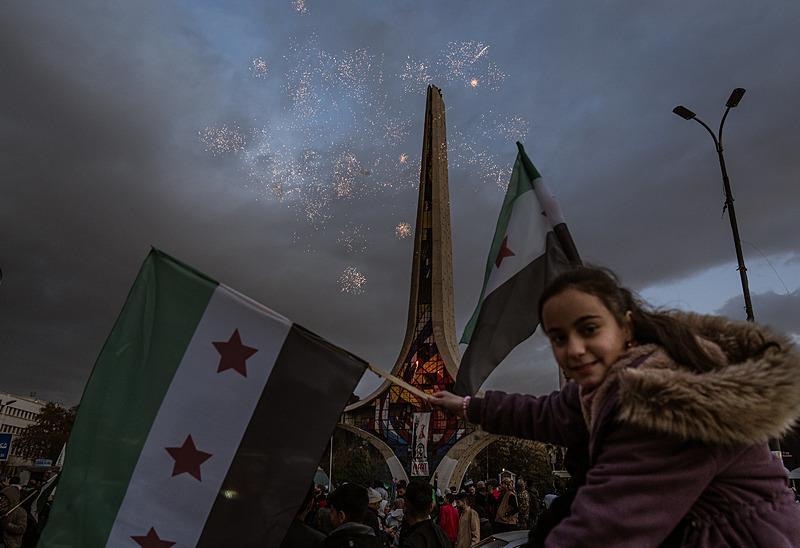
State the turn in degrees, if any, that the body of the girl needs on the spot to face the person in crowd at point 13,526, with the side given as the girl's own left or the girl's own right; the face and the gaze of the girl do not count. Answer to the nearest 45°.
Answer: approximately 45° to the girl's own right

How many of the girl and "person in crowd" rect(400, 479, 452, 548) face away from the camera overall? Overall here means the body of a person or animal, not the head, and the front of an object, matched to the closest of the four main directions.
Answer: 1

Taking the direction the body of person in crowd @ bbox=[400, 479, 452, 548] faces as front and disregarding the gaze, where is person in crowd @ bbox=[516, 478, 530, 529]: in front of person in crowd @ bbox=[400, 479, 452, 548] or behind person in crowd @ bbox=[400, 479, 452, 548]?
in front

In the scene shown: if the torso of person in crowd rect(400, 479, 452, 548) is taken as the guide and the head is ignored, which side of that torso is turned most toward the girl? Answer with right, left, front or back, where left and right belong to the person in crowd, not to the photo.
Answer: back

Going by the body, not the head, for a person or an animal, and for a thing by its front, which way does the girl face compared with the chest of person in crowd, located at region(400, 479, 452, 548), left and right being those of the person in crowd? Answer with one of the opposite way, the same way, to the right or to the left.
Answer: to the left

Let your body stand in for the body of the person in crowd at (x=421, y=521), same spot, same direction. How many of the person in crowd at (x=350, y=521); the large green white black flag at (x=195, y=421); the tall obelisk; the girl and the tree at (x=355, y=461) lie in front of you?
2

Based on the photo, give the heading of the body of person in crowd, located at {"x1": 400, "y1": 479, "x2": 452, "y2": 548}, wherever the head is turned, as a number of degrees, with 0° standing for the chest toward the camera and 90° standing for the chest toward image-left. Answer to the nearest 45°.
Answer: approximately 180°

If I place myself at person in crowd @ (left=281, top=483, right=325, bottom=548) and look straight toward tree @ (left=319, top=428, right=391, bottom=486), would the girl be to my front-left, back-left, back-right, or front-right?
back-right

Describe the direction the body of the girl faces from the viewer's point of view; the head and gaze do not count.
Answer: to the viewer's left

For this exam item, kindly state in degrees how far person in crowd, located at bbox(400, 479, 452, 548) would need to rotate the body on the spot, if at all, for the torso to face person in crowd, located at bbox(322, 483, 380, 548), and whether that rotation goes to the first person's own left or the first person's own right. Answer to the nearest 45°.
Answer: approximately 135° to the first person's own left

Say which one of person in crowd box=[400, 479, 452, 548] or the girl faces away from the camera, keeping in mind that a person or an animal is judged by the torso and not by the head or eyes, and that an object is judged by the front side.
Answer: the person in crowd
